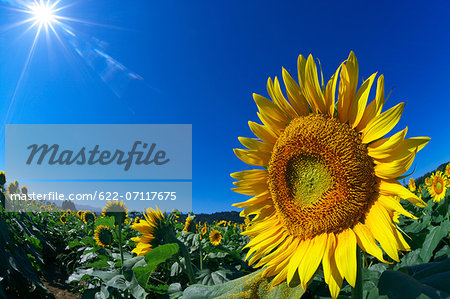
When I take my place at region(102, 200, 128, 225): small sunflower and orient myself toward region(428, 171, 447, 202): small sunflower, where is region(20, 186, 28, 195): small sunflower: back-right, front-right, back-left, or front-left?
back-left

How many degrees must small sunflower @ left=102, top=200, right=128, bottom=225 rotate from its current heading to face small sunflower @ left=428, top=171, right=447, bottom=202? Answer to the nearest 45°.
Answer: approximately 90° to its right

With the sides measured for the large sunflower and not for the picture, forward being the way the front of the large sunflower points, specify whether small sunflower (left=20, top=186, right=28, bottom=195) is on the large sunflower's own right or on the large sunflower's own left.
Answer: on the large sunflower's own right

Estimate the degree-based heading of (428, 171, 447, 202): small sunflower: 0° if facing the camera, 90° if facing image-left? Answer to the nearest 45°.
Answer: approximately 45°

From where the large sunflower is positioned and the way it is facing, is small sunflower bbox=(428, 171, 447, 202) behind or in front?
behind

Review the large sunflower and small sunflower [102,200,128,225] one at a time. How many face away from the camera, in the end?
1

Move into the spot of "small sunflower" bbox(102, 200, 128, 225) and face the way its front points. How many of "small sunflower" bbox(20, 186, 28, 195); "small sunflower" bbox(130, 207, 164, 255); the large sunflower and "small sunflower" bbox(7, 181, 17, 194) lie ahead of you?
2
